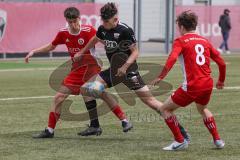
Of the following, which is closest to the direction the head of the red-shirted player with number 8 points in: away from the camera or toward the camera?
away from the camera

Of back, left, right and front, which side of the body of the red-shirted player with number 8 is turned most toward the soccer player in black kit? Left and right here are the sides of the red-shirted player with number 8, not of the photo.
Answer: front

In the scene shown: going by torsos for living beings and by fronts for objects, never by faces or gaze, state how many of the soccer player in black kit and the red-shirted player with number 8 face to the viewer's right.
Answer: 0

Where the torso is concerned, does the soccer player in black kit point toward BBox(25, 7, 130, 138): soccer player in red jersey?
no

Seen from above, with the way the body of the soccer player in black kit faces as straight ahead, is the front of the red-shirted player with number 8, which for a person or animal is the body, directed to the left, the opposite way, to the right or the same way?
to the right

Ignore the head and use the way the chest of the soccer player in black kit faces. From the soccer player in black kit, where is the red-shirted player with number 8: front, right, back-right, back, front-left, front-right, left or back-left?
left

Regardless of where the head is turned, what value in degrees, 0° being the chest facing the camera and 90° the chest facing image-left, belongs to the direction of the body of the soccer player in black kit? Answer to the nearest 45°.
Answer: approximately 45°

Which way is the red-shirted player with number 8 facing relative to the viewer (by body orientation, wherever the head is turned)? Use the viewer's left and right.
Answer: facing away from the viewer and to the left of the viewer

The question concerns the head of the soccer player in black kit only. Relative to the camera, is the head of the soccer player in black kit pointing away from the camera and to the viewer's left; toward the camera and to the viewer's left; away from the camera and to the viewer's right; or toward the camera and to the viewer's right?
toward the camera and to the viewer's left
